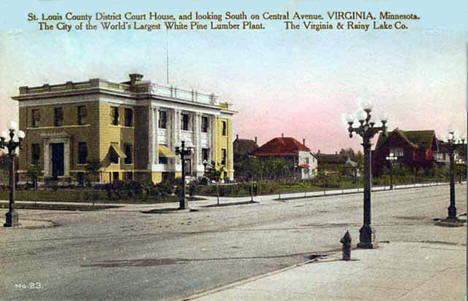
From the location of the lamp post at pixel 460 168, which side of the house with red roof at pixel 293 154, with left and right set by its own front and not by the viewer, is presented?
front

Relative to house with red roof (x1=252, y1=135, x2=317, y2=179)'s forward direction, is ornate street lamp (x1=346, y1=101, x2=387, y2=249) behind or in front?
in front

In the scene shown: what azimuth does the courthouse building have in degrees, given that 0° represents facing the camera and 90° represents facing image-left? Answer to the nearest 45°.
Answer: approximately 315°

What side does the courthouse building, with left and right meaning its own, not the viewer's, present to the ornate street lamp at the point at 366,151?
front

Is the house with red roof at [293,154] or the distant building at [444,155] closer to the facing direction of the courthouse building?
the distant building

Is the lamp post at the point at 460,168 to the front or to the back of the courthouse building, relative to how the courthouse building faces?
to the front

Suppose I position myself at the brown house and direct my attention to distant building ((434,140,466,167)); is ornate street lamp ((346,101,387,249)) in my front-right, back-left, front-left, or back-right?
back-right

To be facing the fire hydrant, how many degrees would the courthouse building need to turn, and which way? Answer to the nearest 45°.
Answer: approximately 45° to its right
